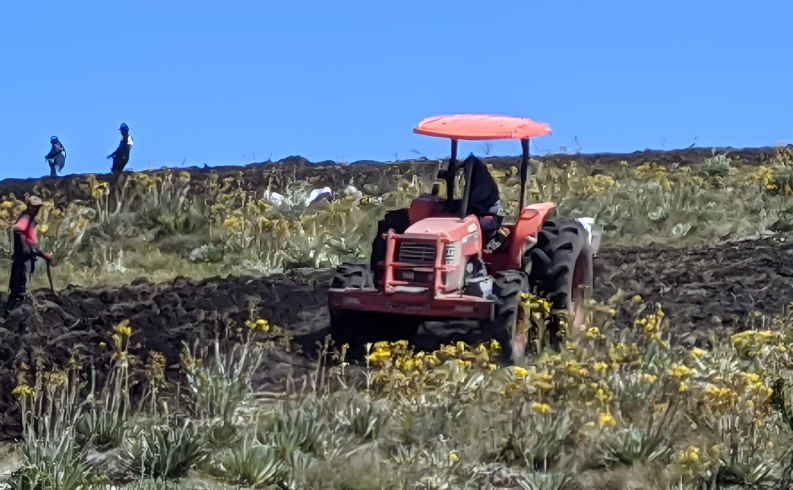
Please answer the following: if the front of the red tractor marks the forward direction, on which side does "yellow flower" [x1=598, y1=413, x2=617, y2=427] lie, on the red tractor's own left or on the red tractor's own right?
on the red tractor's own left

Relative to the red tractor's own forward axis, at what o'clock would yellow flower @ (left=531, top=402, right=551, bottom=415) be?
The yellow flower is roughly at 10 o'clock from the red tractor.

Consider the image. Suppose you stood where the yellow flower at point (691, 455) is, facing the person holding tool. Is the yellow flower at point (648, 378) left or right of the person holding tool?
right

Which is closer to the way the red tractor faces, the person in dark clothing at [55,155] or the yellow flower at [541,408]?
the yellow flower

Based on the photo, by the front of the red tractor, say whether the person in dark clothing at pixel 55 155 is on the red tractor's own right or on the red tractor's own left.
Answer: on the red tractor's own right

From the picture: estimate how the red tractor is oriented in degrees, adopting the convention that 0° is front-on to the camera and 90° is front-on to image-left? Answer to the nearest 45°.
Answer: approximately 45°
